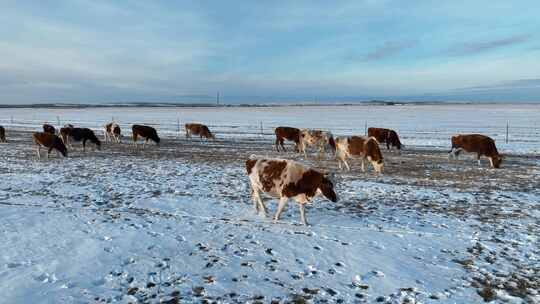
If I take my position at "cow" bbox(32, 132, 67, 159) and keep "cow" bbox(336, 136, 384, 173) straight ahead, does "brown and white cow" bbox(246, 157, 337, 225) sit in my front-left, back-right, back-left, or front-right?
front-right

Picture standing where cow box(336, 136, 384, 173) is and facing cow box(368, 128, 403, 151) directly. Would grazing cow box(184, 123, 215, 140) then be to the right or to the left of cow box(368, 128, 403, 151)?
left

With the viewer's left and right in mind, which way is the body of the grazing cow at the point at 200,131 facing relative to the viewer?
facing to the right of the viewer

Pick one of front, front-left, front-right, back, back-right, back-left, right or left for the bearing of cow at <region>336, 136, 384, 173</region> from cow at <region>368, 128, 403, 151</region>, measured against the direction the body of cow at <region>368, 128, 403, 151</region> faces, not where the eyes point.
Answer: right

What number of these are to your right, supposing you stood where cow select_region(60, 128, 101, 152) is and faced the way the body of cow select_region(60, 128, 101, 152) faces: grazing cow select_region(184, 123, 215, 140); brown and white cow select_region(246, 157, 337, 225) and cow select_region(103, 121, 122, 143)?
1

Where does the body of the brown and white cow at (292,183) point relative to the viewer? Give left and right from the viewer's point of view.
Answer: facing to the right of the viewer

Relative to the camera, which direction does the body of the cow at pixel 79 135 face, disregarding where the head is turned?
to the viewer's right

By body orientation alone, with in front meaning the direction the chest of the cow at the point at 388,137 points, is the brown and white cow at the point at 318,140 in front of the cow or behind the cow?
behind

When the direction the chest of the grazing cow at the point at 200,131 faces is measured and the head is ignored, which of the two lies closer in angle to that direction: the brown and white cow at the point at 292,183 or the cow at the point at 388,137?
the cow

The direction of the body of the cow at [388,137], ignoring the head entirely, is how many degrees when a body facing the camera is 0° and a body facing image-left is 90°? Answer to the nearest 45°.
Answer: approximately 270°

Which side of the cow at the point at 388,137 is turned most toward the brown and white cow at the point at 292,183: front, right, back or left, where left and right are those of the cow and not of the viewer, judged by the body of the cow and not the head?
right

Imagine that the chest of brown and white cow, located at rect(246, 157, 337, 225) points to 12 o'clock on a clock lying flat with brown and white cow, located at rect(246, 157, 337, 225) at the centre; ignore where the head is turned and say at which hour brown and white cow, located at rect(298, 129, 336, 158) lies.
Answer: brown and white cow, located at rect(298, 129, 336, 158) is roughly at 9 o'clock from brown and white cow, located at rect(246, 157, 337, 225).
